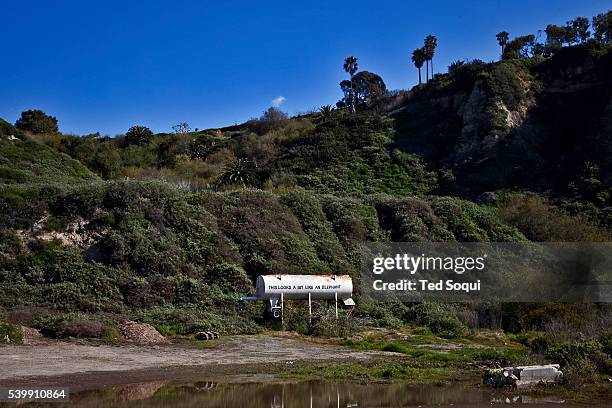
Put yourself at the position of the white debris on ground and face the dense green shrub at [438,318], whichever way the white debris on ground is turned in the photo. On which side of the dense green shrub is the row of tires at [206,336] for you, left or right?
left

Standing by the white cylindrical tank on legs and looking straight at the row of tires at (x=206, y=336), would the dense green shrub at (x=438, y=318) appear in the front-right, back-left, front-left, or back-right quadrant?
back-left

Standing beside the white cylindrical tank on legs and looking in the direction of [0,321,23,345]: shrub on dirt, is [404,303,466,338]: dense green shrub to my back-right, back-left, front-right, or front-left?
back-left

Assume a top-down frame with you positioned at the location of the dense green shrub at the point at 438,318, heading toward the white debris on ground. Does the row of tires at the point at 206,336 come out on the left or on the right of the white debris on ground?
right
